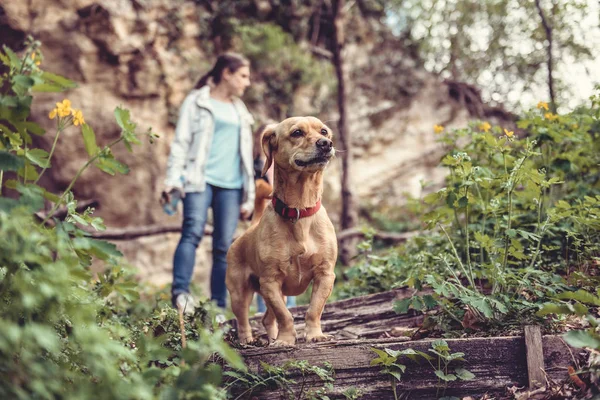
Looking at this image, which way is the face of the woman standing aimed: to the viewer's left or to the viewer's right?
to the viewer's right

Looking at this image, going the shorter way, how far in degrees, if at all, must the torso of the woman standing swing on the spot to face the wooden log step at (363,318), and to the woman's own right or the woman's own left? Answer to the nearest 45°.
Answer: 0° — they already face it

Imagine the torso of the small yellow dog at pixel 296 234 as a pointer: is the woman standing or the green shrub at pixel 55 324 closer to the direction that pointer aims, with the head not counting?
the green shrub

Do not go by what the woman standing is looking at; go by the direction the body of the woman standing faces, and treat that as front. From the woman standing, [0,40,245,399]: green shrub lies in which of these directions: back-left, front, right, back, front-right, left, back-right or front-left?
front-right

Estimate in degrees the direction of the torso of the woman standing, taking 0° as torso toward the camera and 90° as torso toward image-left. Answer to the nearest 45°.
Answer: approximately 315°

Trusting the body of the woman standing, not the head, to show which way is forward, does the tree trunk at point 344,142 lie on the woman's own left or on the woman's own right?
on the woman's own left

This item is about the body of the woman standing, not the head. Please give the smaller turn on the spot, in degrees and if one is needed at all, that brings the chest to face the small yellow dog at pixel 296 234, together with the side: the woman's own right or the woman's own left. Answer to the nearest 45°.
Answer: approximately 45° to the woman's own right

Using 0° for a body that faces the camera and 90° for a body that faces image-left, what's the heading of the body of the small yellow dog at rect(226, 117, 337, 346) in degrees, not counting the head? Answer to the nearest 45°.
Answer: approximately 315°

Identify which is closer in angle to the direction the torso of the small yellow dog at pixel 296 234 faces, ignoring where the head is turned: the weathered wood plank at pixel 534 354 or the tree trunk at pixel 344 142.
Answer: the weathered wood plank

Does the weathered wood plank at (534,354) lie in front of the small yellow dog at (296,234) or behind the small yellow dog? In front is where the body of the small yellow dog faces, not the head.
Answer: in front
